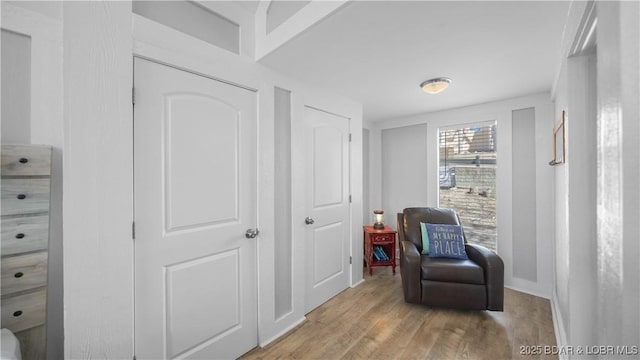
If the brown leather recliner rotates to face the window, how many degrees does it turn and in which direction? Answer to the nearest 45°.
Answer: approximately 180°

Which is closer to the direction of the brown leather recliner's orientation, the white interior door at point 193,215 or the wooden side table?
the white interior door

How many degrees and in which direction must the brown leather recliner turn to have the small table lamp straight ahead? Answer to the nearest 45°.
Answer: approximately 135° to its right

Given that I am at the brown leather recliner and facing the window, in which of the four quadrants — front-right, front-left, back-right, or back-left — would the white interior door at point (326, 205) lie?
back-left

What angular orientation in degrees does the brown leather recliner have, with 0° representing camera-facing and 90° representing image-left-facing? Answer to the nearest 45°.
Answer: approximately 0°

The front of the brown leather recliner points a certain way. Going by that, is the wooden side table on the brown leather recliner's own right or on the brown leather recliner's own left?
on the brown leather recliner's own right
